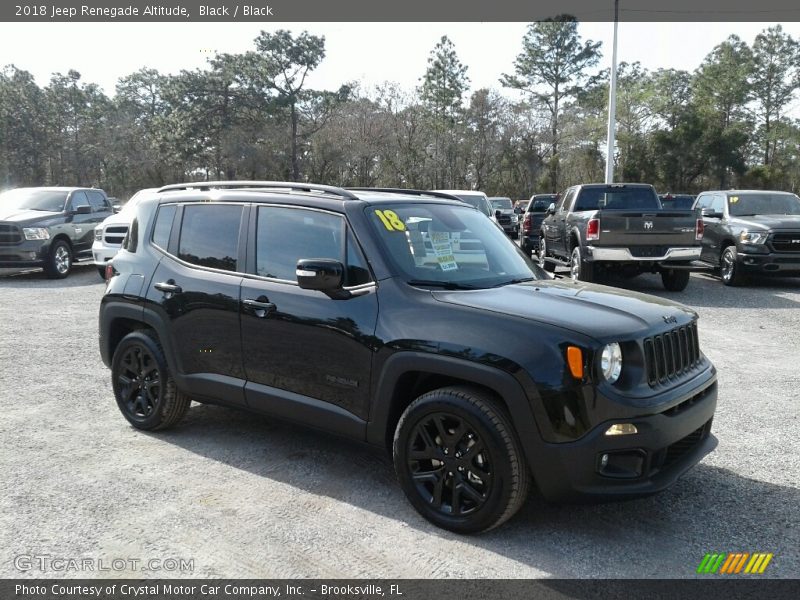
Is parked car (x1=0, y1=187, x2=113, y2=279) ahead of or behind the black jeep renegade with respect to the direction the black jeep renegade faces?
behind

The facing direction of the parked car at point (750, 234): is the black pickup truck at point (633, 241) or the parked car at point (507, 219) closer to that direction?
the black pickup truck

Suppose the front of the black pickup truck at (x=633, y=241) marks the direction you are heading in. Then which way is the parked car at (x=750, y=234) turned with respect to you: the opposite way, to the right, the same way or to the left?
the opposite way

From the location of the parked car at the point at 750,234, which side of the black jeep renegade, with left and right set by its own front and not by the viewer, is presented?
left

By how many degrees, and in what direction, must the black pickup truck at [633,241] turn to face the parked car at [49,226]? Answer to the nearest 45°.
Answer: approximately 45° to its left

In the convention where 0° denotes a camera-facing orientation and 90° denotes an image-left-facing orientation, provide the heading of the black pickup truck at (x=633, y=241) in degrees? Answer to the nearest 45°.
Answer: approximately 135°

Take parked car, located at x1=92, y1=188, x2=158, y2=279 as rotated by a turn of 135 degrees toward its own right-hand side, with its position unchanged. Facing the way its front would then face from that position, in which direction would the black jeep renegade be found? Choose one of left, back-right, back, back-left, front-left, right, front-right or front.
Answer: back

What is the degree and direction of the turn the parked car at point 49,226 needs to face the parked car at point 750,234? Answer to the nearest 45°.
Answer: approximately 90° to its left

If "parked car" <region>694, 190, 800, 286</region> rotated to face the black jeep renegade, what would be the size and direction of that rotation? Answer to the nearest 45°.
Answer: approximately 45° to its right

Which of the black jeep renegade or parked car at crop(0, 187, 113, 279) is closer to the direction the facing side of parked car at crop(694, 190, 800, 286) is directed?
the black jeep renegade

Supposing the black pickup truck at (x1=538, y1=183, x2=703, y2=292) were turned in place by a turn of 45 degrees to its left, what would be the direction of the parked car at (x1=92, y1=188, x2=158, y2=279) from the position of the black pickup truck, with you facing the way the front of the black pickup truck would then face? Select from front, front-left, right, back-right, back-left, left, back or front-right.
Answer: front

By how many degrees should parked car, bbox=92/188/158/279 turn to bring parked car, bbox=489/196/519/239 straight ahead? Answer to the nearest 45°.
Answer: approximately 180°

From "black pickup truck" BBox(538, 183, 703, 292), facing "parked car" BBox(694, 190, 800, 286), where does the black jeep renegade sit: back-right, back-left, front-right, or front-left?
back-right

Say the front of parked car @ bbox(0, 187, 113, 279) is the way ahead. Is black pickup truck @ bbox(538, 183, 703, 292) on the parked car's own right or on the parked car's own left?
on the parked car's own left

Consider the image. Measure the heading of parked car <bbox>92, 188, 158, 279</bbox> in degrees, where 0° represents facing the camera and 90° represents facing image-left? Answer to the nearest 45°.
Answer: approximately 45°

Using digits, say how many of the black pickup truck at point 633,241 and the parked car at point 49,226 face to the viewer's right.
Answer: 0

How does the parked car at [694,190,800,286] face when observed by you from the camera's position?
facing the viewer and to the right of the viewer

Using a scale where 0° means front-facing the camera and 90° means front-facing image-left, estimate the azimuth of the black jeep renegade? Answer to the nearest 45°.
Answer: approximately 315°
